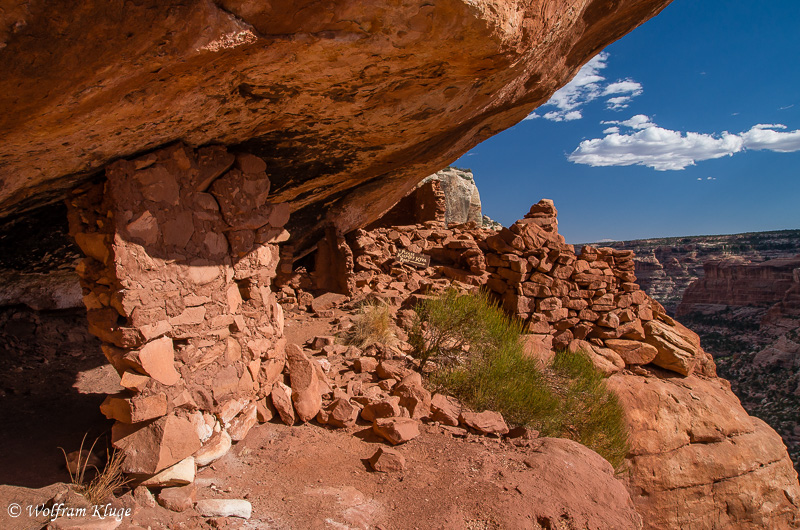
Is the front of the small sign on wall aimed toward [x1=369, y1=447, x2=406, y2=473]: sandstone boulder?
yes

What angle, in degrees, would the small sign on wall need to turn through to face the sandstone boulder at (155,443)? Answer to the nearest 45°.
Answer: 0° — it already faces it

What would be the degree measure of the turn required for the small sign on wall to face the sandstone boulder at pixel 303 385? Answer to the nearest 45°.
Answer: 0° — it already faces it

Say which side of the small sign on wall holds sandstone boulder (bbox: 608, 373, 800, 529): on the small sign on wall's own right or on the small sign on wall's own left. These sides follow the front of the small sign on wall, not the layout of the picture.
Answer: on the small sign on wall's own left

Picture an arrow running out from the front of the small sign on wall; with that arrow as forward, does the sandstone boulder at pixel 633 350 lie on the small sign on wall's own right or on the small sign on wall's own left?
on the small sign on wall's own left

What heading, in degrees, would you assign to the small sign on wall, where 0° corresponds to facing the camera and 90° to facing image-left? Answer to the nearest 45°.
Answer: approximately 0°
